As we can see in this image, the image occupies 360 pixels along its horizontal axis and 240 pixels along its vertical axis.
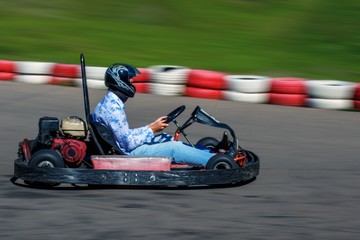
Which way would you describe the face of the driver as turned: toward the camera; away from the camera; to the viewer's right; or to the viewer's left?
to the viewer's right

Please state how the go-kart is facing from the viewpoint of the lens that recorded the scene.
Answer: facing to the right of the viewer

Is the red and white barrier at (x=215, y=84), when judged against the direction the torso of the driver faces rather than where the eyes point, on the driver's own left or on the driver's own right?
on the driver's own left

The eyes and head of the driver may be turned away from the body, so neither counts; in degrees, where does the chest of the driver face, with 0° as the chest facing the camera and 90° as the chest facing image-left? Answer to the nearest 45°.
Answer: approximately 270°
